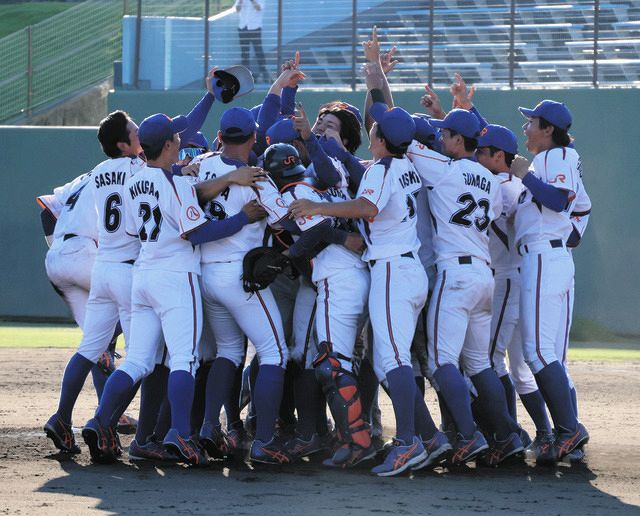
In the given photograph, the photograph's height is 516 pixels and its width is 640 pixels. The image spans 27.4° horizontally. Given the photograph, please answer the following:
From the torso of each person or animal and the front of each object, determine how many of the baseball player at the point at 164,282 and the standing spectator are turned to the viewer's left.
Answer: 0

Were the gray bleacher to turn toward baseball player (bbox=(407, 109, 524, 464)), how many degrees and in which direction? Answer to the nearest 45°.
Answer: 0° — it already faces them

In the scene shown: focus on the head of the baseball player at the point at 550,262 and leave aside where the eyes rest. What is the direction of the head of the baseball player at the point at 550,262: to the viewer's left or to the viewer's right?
to the viewer's left

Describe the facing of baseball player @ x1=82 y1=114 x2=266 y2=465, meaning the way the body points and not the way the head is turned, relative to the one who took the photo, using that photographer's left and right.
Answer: facing away from the viewer and to the right of the viewer

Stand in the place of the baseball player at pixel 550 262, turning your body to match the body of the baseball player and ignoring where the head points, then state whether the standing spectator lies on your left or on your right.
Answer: on your right

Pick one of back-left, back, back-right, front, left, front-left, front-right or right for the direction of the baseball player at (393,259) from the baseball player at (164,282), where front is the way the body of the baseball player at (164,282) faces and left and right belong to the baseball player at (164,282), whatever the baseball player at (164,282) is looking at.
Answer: front-right

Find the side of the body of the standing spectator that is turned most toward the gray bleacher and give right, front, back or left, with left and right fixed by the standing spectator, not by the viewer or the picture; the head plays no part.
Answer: left

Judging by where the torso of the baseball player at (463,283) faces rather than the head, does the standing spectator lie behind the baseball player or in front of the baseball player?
in front

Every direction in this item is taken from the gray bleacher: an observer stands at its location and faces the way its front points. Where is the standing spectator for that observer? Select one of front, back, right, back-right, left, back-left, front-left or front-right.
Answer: right

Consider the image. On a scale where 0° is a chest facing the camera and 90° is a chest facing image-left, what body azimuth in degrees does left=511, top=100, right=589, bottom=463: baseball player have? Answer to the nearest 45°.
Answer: approximately 90°

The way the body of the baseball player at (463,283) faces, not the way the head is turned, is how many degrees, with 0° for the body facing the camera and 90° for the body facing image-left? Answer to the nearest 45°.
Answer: approximately 135°
